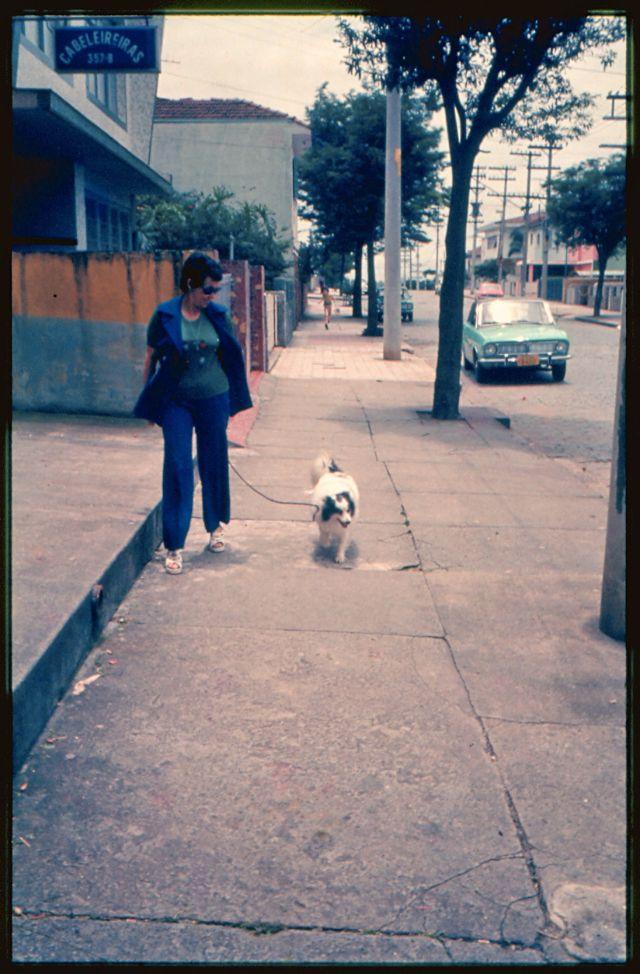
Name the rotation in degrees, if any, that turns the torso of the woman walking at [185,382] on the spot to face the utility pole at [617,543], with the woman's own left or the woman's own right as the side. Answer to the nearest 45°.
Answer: approximately 45° to the woman's own left

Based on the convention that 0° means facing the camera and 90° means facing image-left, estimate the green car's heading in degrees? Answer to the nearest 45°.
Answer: approximately 0°

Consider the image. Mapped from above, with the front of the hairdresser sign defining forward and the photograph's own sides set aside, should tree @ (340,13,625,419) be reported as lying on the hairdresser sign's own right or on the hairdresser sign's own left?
on the hairdresser sign's own left
